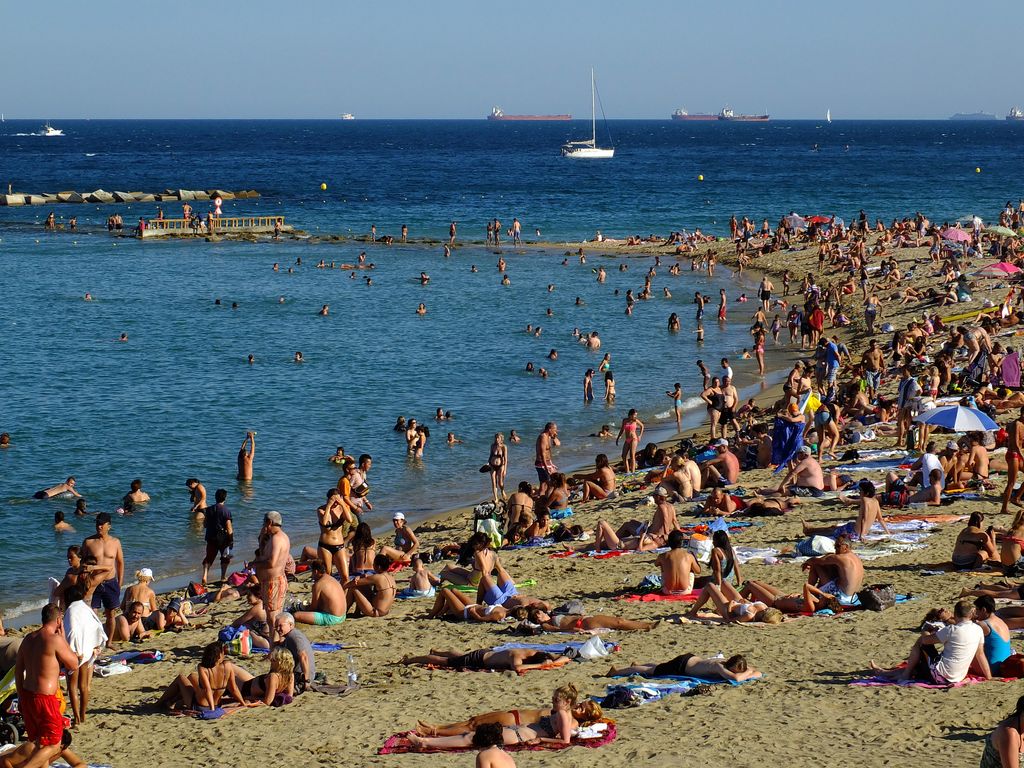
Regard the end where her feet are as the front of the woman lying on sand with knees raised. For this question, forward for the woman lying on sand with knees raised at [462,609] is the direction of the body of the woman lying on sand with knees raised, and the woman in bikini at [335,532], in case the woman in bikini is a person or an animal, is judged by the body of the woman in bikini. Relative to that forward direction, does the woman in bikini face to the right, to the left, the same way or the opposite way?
to the left

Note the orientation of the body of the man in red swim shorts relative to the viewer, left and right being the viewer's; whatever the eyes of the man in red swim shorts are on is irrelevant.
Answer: facing away from the viewer and to the right of the viewer

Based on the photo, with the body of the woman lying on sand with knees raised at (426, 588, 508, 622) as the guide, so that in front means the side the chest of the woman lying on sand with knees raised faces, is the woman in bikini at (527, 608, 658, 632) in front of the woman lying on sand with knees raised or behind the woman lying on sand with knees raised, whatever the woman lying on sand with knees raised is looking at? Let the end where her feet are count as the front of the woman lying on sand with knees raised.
behind

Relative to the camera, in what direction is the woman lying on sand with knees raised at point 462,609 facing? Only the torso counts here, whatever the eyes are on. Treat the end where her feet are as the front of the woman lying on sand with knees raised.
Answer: to the viewer's left

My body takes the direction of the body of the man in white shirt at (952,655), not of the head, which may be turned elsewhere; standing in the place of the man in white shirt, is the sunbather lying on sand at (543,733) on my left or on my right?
on my left

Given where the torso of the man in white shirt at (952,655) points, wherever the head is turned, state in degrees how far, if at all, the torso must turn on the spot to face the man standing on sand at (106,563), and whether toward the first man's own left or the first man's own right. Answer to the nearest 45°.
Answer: approximately 45° to the first man's own left

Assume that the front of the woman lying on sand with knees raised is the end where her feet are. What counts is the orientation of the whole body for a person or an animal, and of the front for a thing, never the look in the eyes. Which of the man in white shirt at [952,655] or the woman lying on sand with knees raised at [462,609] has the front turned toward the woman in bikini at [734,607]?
the man in white shirt

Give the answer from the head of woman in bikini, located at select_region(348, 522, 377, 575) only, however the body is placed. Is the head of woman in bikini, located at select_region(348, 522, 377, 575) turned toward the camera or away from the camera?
away from the camera

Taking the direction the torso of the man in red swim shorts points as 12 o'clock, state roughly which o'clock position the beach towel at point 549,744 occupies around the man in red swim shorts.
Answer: The beach towel is roughly at 2 o'clock from the man in red swim shorts.
